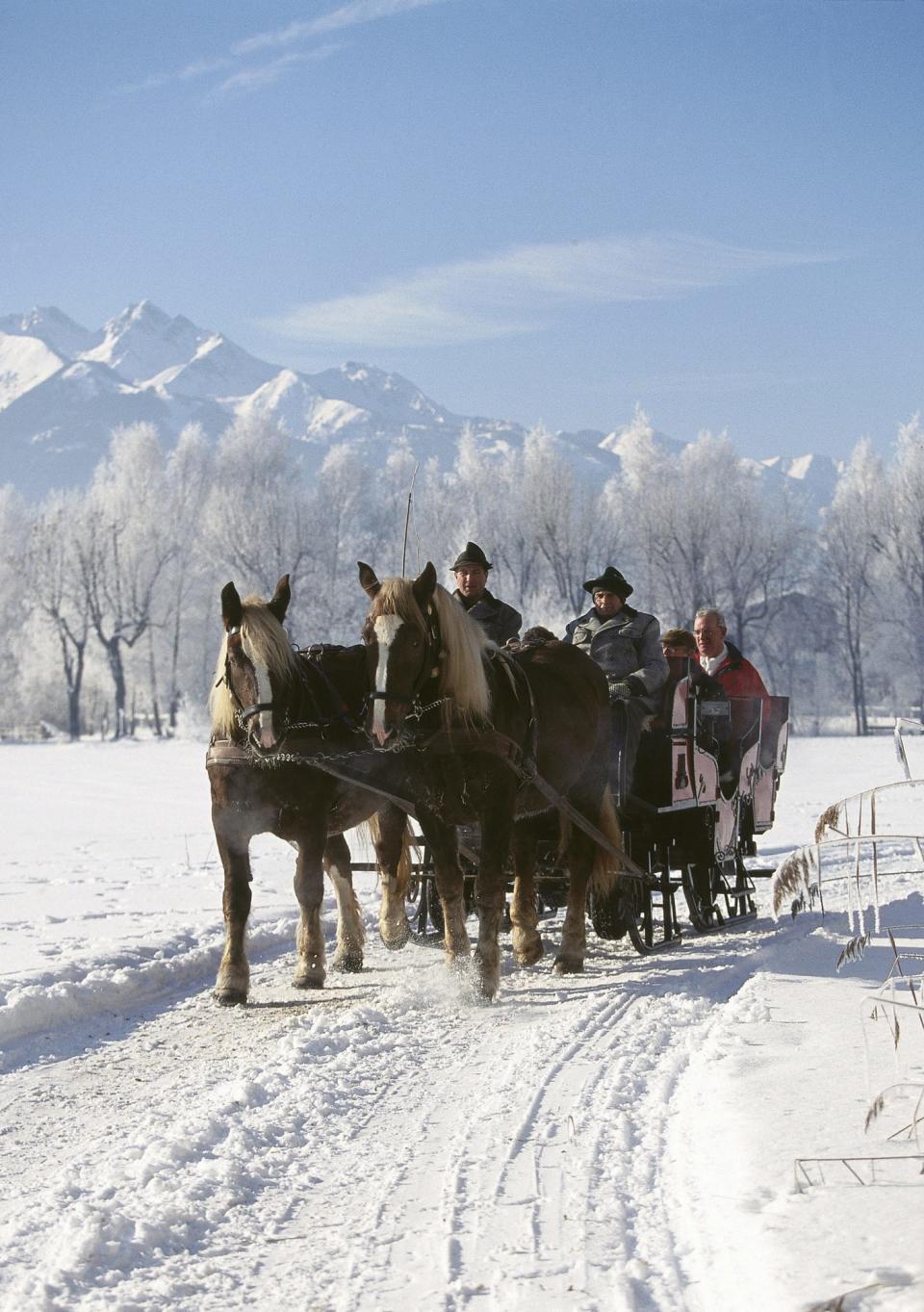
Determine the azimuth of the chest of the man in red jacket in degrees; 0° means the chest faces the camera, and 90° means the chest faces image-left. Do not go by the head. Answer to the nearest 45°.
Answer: approximately 45°

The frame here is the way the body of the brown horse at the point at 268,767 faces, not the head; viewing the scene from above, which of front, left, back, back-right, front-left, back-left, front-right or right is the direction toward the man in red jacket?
back

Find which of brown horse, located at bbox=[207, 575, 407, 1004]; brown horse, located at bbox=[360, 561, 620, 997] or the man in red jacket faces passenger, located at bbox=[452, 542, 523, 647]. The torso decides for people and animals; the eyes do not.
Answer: the man in red jacket

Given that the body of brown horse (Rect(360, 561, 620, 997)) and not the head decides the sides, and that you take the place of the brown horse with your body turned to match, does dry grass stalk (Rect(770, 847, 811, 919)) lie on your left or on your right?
on your left

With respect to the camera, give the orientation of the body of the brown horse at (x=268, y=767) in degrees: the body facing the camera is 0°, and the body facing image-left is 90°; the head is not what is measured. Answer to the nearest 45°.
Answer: approximately 45°

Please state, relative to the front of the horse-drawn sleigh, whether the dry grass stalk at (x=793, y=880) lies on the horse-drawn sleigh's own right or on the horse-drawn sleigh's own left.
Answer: on the horse-drawn sleigh's own left

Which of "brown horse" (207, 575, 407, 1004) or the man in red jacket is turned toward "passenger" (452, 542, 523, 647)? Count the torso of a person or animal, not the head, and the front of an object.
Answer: the man in red jacket

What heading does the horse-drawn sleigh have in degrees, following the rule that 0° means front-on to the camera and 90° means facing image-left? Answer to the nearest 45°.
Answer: approximately 45°
